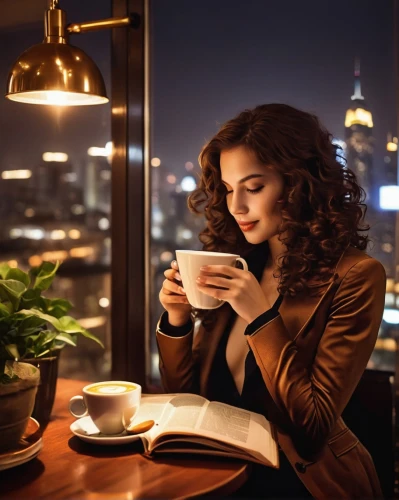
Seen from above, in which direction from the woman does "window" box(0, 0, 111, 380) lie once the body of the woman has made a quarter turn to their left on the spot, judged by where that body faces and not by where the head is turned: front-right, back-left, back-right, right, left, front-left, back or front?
back

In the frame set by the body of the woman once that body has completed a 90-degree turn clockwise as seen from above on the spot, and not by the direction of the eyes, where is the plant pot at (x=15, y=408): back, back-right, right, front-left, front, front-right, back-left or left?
left

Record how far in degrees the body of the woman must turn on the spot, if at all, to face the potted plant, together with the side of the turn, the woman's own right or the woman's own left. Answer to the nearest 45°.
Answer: approximately 45° to the woman's own right

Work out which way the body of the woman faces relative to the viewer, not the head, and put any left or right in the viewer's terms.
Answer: facing the viewer and to the left of the viewer
